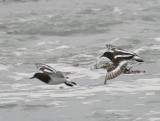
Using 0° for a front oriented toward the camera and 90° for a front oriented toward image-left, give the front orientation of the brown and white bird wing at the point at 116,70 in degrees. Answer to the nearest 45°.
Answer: approximately 90°

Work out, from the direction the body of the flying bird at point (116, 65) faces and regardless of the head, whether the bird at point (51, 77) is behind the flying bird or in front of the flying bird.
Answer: in front

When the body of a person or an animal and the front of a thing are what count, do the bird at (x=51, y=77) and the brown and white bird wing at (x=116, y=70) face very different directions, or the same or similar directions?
same or similar directions

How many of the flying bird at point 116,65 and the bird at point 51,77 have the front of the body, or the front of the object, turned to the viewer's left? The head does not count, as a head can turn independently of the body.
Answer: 2

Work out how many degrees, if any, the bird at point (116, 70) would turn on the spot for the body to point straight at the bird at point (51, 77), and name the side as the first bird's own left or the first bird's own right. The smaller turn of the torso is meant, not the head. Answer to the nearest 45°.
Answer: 0° — it already faces it

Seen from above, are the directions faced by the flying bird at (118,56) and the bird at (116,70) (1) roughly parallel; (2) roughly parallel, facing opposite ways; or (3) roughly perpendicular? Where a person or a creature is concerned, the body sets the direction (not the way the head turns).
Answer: roughly parallel

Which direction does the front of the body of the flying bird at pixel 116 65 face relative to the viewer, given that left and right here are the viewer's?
facing to the left of the viewer

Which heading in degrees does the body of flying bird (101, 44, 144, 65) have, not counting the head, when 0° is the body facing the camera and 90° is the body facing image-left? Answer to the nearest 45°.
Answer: approximately 90°

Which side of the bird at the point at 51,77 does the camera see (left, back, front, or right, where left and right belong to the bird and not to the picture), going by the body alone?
left
